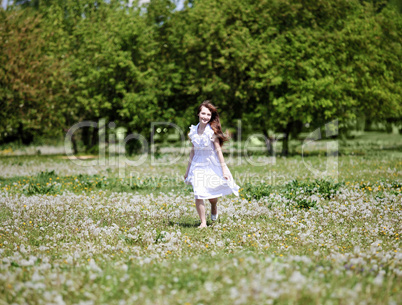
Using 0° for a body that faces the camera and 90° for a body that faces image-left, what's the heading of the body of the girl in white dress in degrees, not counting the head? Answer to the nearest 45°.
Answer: approximately 0°
